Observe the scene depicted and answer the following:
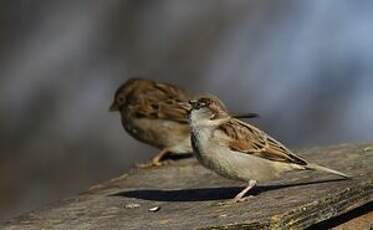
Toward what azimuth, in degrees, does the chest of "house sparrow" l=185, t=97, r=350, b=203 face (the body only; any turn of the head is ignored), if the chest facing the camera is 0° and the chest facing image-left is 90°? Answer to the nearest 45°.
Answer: approximately 90°

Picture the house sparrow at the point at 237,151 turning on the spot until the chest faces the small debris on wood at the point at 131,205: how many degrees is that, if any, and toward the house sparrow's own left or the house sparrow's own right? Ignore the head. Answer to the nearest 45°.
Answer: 0° — it already faces it

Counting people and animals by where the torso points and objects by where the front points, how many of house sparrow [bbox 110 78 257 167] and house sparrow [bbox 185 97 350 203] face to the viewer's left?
2

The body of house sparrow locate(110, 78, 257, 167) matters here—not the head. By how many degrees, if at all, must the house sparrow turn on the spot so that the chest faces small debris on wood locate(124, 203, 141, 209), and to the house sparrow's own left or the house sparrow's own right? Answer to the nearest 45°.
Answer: approximately 90° to the house sparrow's own left

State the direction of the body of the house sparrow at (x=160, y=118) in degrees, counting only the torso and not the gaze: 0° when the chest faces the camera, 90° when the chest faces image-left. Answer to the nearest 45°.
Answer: approximately 90°
